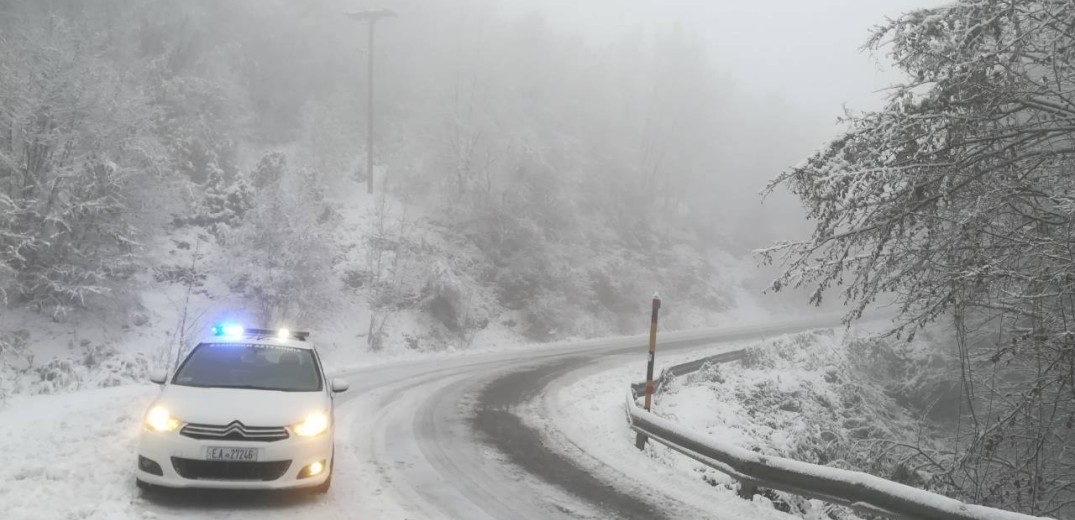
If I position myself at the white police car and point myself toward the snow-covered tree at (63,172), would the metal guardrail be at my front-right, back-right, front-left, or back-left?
back-right

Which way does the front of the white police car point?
toward the camera

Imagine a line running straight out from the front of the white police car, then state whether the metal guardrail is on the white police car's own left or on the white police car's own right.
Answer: on the white police car's own left

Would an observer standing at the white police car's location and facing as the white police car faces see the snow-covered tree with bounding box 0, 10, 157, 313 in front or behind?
behind

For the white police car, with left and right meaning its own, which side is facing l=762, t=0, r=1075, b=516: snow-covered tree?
left
